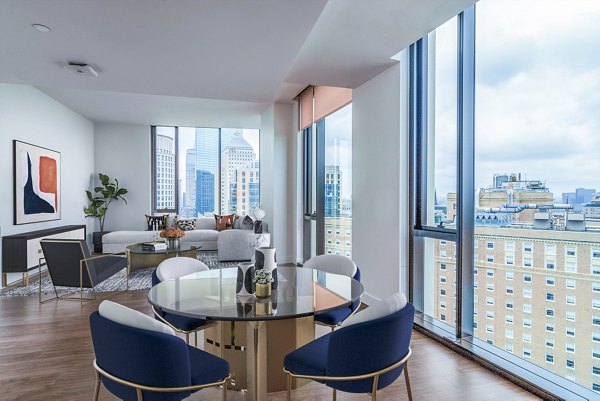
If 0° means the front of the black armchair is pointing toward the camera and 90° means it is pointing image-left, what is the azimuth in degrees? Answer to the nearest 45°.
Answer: approximately 225°

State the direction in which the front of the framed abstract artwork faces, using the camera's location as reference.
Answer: facing the viewer and to the right of the viewer

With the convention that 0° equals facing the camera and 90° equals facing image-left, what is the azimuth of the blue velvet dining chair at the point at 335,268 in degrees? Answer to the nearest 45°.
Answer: approximately 45°

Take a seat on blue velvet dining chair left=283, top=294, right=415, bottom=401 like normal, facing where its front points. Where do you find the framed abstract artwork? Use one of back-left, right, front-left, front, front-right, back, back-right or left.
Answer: front

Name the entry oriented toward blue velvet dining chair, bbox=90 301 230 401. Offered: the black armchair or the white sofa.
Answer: the white sofa

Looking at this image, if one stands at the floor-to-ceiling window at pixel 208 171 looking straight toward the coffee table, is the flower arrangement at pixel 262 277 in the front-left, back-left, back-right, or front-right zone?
front-left

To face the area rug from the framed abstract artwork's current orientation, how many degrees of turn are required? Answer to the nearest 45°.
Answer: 0° — it already faces it

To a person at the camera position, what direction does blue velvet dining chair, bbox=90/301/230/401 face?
facing away from the viewer and to the right of the viewer

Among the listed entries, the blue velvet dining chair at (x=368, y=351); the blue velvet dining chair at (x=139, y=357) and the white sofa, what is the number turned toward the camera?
1

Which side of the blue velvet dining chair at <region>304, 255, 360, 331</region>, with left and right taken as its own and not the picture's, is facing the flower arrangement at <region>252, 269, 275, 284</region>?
front

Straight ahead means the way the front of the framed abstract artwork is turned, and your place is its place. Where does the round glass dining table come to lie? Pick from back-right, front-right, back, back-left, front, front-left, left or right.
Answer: front-right

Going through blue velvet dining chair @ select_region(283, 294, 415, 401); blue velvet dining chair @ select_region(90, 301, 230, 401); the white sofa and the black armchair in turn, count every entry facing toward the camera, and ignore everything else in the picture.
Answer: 1

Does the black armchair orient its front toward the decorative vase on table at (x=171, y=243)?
yes

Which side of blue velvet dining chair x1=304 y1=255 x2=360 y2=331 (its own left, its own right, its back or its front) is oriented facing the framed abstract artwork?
right

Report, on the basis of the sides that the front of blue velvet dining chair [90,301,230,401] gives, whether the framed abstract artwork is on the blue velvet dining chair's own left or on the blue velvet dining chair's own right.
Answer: on the blue velvet dining chair's own left

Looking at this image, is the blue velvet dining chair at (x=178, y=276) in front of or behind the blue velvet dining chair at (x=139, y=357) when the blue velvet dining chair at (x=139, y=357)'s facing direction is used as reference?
in front

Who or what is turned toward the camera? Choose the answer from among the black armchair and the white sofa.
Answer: the white sofa

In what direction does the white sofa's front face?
toward the camera

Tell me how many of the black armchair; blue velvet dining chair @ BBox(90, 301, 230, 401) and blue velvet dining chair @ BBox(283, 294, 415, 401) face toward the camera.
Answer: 0

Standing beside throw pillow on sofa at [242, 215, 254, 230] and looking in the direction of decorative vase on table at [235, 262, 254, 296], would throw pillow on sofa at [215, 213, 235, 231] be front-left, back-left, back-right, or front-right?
back-right

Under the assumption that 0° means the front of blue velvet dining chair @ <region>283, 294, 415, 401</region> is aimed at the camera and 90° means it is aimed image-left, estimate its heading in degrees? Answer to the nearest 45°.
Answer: approximately 135°

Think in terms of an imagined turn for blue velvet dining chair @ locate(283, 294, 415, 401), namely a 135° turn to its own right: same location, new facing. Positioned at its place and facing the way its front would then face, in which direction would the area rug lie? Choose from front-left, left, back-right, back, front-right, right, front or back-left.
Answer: back-left
